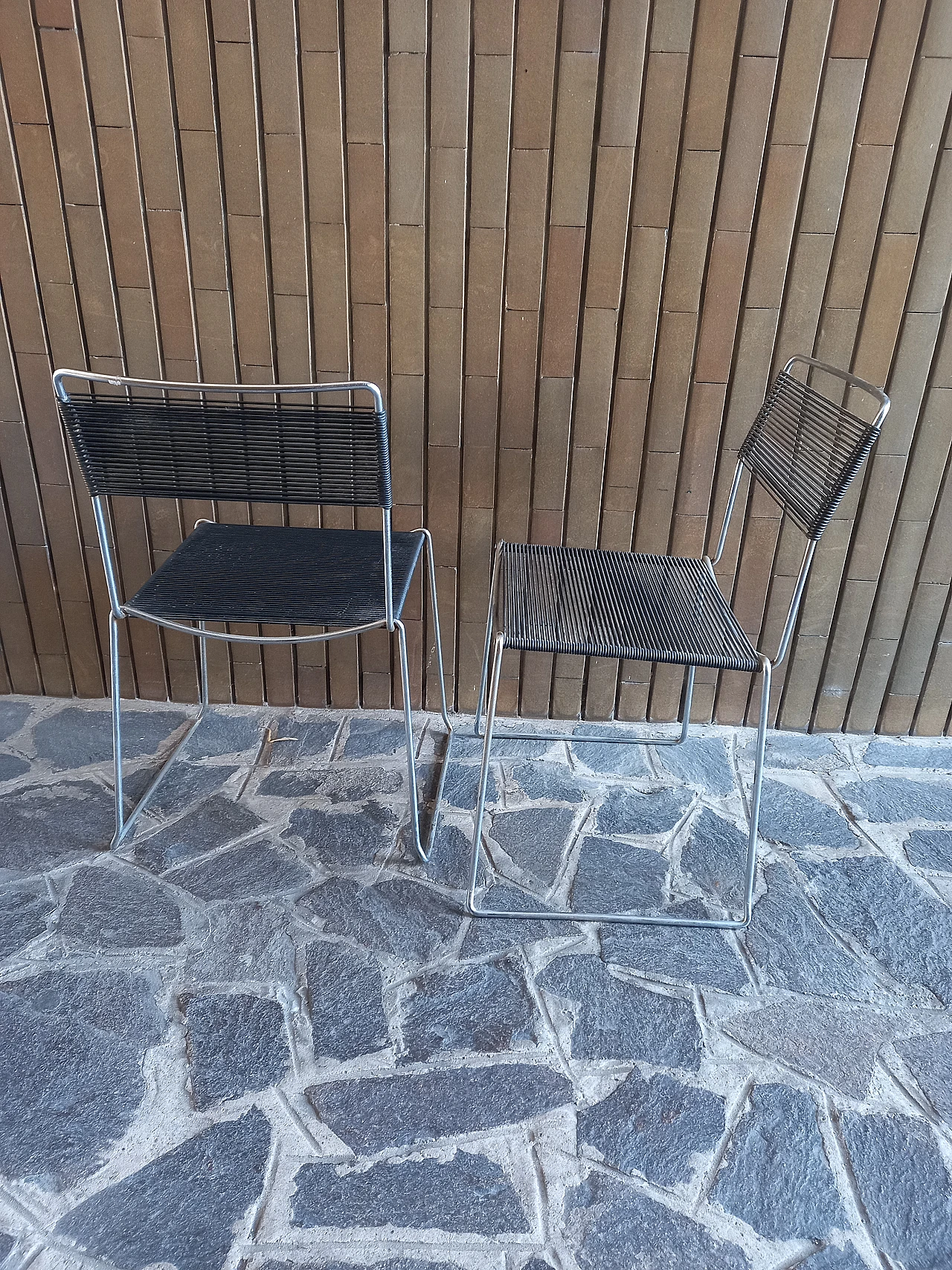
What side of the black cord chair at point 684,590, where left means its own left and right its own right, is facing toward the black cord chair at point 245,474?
front

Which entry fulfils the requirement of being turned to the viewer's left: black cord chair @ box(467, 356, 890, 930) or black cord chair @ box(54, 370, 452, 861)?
black cord chair @ box(467, 356, 890, 930)

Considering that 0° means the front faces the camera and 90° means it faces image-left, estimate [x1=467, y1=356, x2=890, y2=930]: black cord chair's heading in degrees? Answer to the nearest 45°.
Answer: approximately 90°
